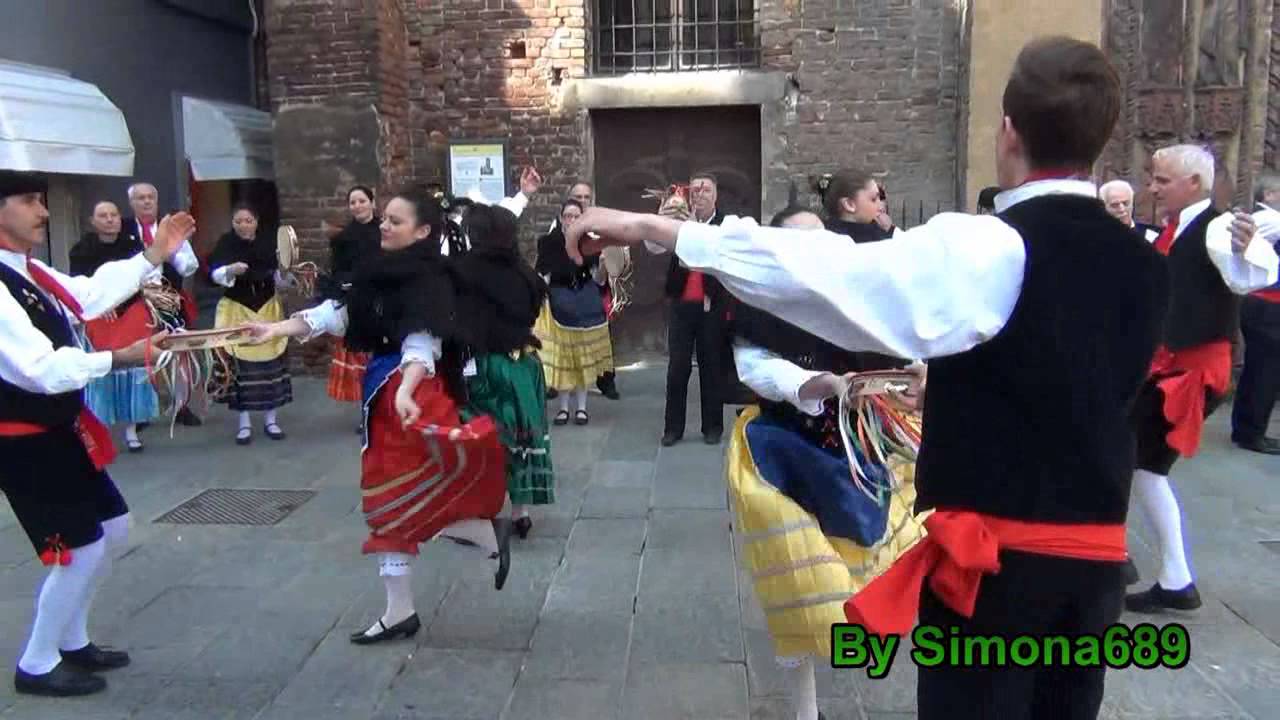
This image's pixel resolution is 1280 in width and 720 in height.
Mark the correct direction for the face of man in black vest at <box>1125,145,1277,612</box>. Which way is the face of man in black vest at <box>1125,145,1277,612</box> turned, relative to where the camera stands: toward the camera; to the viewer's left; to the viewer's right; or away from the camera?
to the viewer's left

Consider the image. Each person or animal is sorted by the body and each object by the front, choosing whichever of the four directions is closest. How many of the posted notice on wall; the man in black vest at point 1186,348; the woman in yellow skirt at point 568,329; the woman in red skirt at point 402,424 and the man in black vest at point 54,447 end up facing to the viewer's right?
1

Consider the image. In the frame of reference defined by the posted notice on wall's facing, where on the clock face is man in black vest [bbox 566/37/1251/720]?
The man in black vest is roughly at 12 o'clock from the posted notice on wall.

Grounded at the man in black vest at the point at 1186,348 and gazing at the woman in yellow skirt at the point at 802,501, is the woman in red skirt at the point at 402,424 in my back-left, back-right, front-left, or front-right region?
front-right

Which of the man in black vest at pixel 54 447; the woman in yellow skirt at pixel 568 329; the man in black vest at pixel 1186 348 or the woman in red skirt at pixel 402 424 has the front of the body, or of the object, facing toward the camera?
the woman in yellow skirt

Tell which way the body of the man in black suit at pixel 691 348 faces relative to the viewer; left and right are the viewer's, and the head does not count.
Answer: facing the viewer

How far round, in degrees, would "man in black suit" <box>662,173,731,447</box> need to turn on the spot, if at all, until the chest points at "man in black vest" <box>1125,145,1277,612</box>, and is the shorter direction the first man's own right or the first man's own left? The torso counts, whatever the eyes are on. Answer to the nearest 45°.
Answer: approximately 45° to the first man's own left

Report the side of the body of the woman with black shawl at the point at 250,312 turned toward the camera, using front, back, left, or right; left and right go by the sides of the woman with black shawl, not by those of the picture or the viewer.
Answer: front

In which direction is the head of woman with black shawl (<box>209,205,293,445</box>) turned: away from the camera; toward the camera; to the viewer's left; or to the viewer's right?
toward the camera

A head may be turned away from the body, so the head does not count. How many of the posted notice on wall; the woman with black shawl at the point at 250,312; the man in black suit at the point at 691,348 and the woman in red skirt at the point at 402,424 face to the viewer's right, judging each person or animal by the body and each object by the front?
0

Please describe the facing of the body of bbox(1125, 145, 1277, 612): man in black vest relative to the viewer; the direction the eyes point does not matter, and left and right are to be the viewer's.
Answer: facing to the left of the viewer

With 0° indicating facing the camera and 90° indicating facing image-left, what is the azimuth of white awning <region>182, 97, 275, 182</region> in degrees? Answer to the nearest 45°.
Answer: approximately 315°

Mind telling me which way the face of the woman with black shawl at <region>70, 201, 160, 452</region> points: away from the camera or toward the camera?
toward the camera

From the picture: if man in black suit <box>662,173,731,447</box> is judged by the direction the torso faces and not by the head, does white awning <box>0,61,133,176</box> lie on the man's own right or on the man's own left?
on the man's own right

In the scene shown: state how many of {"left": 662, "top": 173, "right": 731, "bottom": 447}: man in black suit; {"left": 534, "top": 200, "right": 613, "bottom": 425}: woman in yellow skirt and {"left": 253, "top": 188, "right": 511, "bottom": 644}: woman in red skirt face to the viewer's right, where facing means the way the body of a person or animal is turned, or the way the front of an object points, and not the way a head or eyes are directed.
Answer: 0
